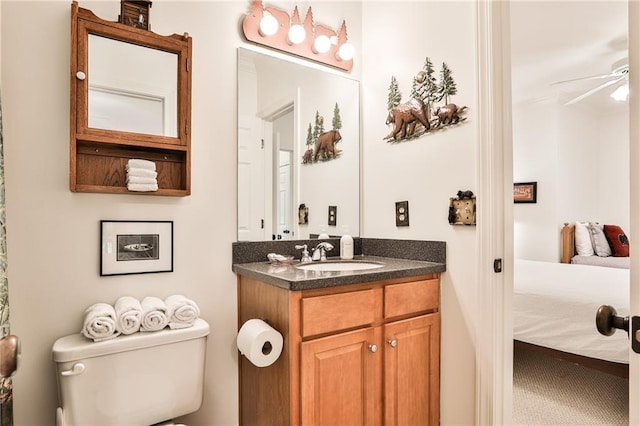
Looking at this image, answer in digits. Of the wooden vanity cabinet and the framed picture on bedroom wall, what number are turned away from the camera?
0

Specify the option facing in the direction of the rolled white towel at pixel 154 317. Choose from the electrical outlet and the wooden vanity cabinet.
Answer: the electrical outlet

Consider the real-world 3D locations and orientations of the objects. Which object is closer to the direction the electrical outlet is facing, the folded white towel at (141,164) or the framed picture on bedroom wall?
the folded white towel

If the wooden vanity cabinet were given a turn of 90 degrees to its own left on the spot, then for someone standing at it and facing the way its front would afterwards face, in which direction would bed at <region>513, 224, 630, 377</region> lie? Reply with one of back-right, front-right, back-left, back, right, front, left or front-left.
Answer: front

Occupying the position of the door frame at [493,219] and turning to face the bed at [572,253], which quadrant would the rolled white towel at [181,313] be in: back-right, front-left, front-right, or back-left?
back-left

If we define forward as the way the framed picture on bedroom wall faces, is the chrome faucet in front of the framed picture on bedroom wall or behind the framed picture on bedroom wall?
in front

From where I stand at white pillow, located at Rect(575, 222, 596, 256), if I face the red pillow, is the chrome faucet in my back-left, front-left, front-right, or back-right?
back-right

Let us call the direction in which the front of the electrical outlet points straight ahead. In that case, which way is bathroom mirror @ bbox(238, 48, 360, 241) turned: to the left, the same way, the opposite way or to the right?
to the left

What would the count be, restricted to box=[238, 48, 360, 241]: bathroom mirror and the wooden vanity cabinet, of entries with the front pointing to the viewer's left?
0

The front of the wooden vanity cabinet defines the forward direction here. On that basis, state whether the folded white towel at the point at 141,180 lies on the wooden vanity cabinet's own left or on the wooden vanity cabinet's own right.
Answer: on the wooden vanity cabinet's own right

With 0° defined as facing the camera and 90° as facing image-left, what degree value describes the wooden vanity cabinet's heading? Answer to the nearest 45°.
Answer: approximately 315°

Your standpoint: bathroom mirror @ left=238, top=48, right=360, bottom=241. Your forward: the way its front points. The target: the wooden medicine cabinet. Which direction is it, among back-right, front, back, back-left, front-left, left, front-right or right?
right

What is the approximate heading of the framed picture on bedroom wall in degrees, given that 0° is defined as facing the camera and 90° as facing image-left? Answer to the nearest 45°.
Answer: approximately 45°

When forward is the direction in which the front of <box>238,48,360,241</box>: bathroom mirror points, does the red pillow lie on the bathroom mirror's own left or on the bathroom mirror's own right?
on the bathroom mirror's own left

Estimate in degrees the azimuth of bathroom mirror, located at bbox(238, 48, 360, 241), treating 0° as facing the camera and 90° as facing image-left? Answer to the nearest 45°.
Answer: approximately 315°

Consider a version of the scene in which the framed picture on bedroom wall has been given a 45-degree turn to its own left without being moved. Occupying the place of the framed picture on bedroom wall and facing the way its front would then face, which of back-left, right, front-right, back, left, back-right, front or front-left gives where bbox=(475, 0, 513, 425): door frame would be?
front

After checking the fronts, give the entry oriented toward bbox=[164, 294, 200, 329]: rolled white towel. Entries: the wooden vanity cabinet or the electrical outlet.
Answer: the electrical outlet

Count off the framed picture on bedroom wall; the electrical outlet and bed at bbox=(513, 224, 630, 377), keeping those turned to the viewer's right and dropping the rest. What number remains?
0
